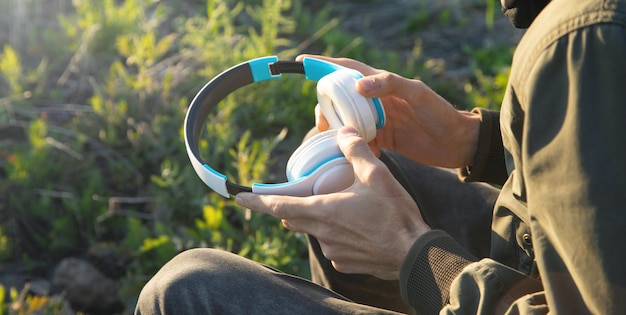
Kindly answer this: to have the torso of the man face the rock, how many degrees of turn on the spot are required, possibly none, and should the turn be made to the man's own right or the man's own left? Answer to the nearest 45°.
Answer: approximately 45° to the man's own right

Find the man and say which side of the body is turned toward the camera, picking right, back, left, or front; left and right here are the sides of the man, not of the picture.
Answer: left
